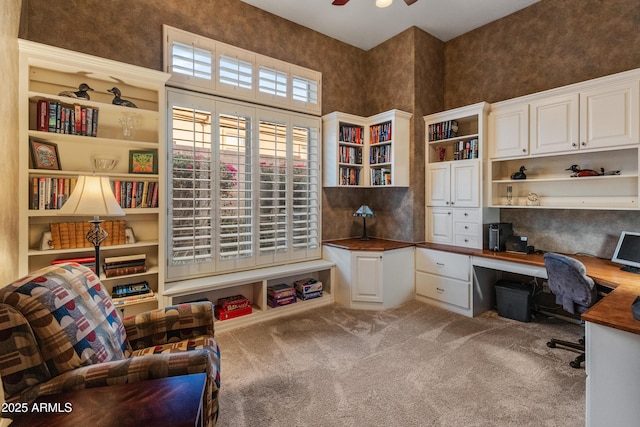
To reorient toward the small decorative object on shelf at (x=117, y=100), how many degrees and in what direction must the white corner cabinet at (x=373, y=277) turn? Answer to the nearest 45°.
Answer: approximately 45° to its right

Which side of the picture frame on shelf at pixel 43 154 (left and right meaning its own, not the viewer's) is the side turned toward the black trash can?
front

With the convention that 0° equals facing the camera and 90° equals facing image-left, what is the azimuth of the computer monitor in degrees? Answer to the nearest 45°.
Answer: approximately 45°

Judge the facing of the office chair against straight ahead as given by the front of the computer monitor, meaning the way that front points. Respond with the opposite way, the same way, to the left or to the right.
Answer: the opposite way

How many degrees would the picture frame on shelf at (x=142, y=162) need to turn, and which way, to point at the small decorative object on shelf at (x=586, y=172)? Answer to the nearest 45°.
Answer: approximately 45° to its left

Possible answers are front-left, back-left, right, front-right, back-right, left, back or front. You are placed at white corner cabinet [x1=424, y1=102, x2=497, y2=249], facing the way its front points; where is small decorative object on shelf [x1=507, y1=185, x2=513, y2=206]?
back-left

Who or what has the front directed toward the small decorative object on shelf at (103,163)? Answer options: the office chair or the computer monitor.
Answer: the computer monitor

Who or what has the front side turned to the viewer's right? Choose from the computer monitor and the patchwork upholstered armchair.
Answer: the patchwork upholstered armchair

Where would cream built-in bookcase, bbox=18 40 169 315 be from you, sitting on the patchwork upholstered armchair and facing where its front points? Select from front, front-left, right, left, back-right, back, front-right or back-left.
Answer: left

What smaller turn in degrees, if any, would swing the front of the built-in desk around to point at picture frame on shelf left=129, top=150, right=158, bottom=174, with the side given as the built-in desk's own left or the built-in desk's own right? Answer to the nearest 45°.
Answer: approximately 45° to the built-in desk's own right

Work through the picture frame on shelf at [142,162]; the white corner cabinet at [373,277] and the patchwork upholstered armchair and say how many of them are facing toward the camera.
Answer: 2

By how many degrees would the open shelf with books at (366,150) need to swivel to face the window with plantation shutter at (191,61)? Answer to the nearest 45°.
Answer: approximately 45° to its right

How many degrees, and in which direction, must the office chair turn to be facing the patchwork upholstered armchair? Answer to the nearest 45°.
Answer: approximately 180°

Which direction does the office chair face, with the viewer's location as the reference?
facing away from the viewer and to the right of the viewer

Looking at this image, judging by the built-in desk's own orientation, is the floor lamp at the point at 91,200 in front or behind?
in front

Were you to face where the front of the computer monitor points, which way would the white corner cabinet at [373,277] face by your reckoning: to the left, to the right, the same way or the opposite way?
to the left
